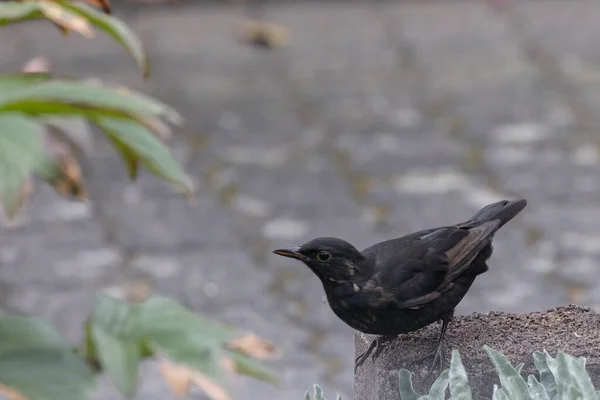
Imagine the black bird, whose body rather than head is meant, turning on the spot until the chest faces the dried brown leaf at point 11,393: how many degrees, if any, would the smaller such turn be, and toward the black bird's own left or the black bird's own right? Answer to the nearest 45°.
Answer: approximately 45° to the black bird's own left

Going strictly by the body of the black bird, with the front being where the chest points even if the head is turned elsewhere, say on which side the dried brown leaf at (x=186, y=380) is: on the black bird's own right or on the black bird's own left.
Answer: on the black bird's own left

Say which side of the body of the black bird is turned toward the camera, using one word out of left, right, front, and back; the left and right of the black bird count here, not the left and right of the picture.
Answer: left

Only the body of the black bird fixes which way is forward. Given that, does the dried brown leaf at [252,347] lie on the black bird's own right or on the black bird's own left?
on the black bird's own left
